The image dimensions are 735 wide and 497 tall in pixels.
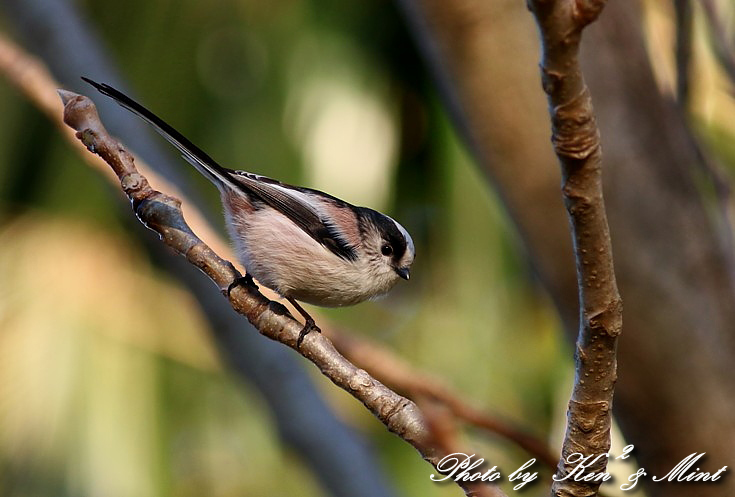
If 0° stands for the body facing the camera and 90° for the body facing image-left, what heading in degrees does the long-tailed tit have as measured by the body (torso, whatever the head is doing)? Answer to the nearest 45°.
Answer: approximately 270°
